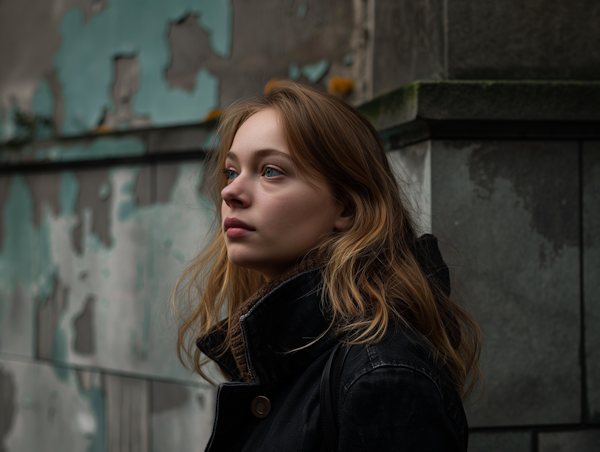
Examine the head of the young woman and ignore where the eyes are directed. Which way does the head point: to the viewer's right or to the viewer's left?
to the viewer's left

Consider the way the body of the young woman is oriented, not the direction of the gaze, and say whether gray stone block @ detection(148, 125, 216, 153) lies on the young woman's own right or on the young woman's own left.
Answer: on the young woman's own right

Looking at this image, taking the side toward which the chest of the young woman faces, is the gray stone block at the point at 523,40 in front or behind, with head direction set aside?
behind

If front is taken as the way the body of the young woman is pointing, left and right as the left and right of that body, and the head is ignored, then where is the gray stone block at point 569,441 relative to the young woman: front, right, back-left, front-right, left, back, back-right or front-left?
back

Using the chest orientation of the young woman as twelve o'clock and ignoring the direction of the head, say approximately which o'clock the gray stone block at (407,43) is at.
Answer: The gray stone block is roughly at 5 o'clock from the young woman.

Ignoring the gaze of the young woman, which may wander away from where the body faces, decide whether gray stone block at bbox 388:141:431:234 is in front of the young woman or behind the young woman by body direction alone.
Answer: behind

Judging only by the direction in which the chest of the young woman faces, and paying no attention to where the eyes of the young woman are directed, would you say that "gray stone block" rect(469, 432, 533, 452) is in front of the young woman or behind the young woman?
behind

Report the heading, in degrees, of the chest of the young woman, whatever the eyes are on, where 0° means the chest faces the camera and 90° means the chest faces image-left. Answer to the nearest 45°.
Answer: approximately 45°

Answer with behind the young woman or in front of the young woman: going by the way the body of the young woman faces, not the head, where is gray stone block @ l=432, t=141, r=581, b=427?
behind
